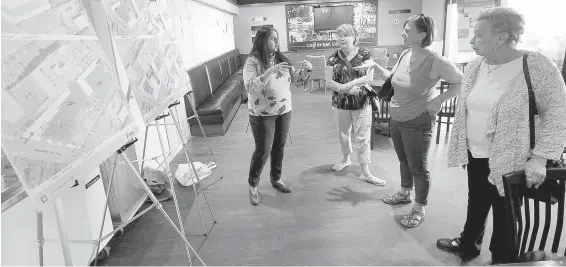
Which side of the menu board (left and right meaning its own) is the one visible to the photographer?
front

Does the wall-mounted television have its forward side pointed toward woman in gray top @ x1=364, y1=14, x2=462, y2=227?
yes

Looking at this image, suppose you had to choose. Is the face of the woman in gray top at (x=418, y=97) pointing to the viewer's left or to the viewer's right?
to the viewer's left

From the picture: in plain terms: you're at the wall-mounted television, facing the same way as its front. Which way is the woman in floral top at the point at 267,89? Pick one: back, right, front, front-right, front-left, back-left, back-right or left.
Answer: front

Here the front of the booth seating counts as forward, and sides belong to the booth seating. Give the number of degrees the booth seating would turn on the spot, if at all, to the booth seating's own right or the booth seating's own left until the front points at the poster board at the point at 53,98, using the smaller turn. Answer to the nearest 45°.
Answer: approximately 45° to the booth seating's own right

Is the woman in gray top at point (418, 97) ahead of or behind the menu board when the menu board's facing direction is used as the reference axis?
ahead

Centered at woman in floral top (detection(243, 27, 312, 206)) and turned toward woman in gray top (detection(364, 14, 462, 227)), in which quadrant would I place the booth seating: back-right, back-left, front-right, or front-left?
back-left

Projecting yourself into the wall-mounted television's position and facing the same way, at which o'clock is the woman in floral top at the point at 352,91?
The woman in floral top is roughly at 12 o'clock from the wall-mounted television.

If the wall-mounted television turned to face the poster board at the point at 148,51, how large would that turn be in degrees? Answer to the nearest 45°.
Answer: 0° — it already faces it

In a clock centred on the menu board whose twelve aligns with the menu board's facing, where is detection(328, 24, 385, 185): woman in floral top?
The woman in floral top is roughly at 12 o'clock from the menu board.

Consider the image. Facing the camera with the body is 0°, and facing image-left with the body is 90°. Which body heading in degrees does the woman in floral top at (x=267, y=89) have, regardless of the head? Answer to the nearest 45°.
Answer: approximately 315°

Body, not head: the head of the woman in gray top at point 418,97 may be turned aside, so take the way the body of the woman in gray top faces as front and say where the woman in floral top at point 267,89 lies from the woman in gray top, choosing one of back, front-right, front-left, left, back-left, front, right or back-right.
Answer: front-right

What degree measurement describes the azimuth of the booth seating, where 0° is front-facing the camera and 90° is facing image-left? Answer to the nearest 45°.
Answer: approximately 315°

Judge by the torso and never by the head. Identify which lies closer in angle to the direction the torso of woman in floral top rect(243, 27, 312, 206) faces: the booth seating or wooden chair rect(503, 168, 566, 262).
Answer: the wooden chair

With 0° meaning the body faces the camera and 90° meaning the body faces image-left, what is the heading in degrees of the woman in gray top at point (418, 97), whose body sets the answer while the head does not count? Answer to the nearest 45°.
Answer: approximately 45°

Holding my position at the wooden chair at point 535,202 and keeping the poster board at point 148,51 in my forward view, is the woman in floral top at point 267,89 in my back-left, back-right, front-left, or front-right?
front-right

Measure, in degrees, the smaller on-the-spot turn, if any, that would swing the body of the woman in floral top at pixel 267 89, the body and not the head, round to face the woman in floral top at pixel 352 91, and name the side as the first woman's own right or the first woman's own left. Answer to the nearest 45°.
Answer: approximately 90° to the first woman's own left

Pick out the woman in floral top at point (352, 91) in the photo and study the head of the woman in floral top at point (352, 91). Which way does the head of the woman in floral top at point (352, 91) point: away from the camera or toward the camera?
toward the camera

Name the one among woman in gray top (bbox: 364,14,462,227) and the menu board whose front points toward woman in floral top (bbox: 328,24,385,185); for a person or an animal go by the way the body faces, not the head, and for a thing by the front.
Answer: the menu board

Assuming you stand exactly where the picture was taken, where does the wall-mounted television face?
facing the viewer
